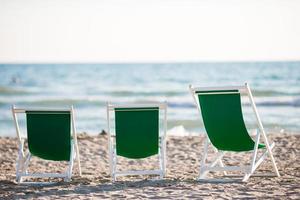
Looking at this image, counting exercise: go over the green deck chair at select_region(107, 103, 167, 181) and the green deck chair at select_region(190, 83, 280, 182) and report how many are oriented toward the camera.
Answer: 0

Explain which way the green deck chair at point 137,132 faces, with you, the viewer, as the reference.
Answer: facing away from the viewer

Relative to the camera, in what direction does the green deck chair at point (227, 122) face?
facing away from the viewer and to the right of the viewer

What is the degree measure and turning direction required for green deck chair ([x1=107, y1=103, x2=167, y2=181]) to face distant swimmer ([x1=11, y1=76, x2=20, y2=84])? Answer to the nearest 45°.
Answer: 0° — it already faces them

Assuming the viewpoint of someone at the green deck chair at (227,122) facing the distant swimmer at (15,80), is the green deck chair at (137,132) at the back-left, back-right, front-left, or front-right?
front-left

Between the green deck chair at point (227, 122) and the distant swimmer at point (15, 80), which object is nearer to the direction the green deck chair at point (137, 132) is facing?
the distant swimmer

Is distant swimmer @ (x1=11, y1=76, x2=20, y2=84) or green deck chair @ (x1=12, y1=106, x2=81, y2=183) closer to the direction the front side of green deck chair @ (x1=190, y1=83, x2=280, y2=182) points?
the distant swimmer

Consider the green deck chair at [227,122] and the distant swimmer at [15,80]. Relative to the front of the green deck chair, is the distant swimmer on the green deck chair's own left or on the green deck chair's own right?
on the green deck chair's own left

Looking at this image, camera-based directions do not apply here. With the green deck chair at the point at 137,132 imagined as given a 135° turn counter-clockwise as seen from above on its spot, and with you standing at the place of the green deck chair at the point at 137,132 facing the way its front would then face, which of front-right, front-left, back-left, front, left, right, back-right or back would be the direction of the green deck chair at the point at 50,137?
front-right

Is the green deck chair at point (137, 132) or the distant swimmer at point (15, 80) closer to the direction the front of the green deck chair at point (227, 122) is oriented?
the distant swimmer

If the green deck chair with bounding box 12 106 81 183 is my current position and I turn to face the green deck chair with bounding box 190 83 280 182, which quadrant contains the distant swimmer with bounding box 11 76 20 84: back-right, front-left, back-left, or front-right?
back-left

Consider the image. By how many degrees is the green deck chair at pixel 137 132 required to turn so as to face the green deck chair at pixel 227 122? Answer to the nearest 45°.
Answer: approximately 90° to its right
